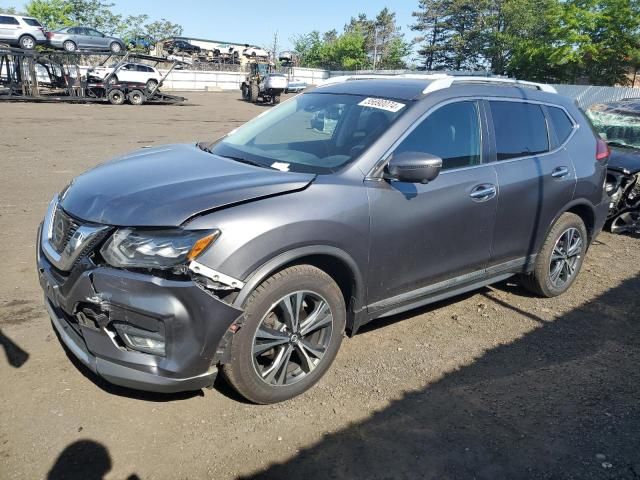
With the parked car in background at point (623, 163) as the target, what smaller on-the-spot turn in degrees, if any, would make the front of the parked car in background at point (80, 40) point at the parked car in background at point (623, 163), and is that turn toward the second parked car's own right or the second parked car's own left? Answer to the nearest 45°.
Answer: approximately 90° to the second parked car's own right

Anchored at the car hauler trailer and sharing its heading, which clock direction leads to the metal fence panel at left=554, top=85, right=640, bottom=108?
The metal fence panel is roughly at 7 o'clock from the car hauler trailer.

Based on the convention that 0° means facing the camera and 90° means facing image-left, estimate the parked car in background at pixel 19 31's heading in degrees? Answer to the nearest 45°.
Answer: approximately 90°

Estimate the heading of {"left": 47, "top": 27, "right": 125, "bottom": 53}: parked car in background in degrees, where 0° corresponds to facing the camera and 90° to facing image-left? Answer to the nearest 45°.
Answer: approximately 270°

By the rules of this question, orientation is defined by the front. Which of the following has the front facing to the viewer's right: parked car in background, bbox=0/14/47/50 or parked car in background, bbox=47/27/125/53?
parked car in background, bbox=47/27/125/53

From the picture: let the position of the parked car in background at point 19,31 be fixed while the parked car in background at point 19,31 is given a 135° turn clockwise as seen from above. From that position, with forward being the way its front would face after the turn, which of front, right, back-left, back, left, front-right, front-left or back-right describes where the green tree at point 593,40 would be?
front-right

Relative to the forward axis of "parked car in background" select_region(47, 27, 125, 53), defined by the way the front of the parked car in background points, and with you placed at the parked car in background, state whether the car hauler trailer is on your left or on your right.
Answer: on your right

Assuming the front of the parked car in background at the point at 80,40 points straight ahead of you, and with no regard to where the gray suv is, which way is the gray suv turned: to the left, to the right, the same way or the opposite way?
the opposite way

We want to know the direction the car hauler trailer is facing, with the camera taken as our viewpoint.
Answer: facing to the left of the viewer
